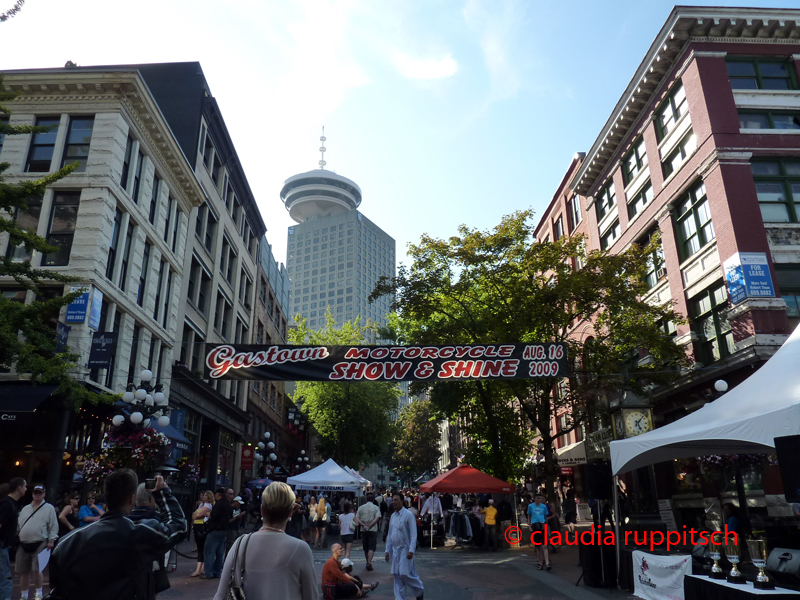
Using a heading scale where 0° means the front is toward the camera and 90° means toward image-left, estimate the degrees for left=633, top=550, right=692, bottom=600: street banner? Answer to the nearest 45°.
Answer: approximately 0°

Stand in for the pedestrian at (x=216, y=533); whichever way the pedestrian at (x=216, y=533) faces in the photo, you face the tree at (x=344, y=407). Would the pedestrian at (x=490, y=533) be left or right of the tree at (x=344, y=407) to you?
right

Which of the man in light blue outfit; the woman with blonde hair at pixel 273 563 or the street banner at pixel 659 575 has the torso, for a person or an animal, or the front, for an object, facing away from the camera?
the woman with blonde hair

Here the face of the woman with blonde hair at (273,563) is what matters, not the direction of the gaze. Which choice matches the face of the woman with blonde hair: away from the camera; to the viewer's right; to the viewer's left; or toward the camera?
away from the camera

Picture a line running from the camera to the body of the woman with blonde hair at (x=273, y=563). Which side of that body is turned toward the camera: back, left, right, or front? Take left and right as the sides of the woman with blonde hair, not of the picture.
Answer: back

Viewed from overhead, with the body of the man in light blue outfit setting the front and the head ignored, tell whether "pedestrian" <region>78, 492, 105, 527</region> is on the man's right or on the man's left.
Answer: on the man's right

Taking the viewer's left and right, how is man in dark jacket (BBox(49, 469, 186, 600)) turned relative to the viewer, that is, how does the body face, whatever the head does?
facing away from the viewer

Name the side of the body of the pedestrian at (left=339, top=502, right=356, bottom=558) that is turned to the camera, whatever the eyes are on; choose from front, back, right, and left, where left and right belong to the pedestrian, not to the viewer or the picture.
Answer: back

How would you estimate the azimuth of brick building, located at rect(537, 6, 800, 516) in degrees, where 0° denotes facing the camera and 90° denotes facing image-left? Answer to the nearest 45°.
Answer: approximately 45°

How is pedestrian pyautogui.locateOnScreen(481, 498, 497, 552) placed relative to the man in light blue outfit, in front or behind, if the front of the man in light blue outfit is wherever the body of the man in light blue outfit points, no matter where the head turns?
behind
